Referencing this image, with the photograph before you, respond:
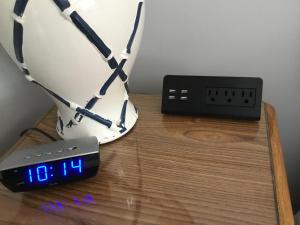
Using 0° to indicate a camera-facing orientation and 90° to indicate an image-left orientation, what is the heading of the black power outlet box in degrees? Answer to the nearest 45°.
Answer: approximately 0°
